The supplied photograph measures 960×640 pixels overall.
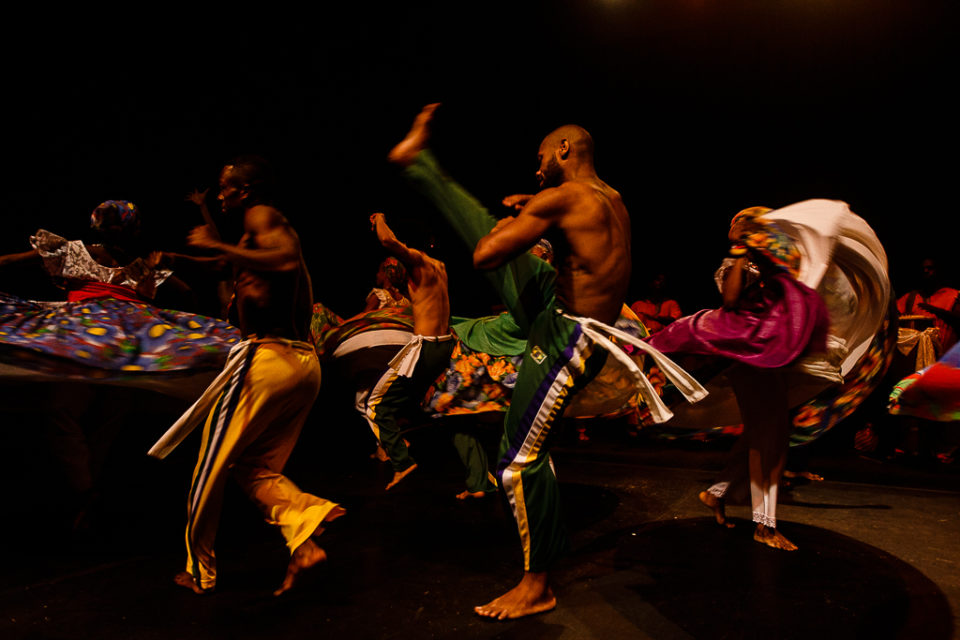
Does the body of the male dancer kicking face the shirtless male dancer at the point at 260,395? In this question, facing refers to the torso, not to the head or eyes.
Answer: yes

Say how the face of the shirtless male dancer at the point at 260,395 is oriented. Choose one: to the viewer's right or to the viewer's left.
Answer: to the viewer's left

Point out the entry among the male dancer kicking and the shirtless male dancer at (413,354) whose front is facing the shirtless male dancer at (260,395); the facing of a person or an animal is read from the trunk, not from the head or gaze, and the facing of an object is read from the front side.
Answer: the male dancer kicking

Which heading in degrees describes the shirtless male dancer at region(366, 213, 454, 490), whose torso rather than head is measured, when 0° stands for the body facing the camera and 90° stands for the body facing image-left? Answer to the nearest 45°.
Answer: approximately 135°

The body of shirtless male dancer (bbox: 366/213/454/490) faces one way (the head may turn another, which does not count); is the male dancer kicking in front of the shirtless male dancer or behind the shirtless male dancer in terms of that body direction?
behind

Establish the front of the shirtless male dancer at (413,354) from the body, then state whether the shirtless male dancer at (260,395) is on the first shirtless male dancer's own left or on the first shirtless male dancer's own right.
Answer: on the first shirtless male dancer's own left

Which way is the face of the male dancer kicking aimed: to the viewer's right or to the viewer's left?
to the viewer's left

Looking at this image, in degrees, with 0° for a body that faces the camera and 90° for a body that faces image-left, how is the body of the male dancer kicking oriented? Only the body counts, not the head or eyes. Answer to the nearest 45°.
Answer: approximately 90°
